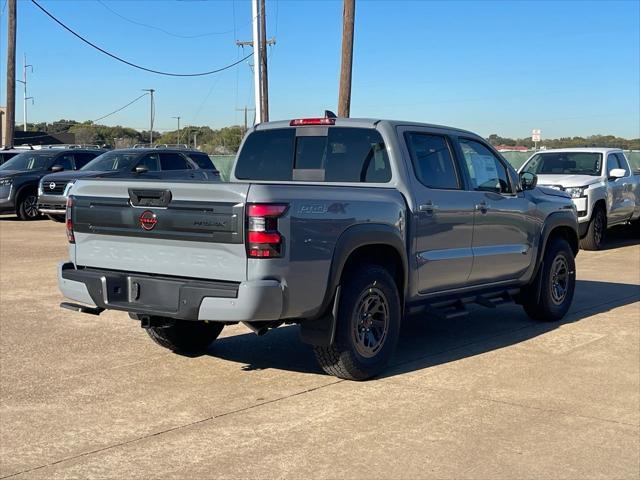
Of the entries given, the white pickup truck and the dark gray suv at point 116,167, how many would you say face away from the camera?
0

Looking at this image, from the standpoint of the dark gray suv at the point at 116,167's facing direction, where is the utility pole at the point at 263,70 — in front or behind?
behind

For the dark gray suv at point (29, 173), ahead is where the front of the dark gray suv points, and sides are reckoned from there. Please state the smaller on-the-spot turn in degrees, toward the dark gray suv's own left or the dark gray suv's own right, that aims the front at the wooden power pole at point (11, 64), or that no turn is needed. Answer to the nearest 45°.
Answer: approximately 135° to the dark gray suv's own right

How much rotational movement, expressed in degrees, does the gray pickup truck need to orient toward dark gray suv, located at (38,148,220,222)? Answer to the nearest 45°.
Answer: approximately 45° to its left

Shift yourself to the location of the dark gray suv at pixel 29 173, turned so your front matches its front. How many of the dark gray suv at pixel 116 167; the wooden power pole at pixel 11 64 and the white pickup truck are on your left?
2

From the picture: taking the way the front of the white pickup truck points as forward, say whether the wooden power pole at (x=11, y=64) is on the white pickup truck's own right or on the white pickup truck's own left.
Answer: on the white pickup truck's own right

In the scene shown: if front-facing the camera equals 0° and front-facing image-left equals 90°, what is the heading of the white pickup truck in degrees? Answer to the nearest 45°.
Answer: approximately 45°

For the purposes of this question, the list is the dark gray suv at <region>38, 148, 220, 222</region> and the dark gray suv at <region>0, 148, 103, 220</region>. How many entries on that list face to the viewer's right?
0

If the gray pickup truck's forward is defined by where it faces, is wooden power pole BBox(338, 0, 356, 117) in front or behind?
in front

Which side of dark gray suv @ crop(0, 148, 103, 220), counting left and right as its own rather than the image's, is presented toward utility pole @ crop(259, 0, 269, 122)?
back

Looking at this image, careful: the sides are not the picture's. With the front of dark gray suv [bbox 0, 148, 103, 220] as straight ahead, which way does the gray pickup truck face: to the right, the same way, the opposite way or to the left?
the opposite way

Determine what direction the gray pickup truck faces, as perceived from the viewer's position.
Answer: facing away from the viewer and to the right of the viewer

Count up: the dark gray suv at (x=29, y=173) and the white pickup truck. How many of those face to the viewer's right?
0
